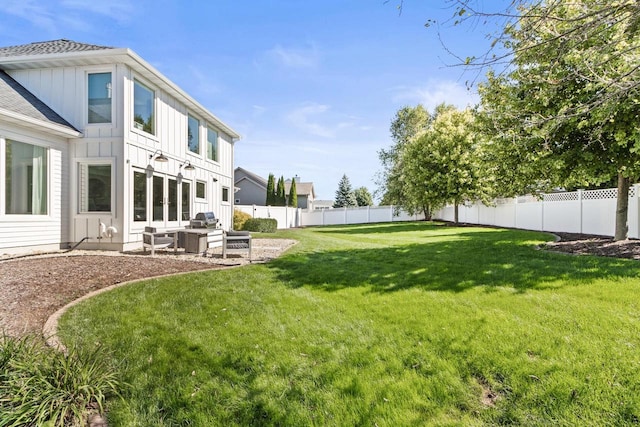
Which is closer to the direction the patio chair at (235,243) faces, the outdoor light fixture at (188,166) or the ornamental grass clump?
the outdoor light fixture

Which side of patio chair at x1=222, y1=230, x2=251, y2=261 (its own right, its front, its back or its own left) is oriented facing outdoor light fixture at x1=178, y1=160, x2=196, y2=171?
front

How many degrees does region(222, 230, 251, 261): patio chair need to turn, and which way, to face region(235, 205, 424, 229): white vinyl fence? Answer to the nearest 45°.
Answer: approximately 45° to its right

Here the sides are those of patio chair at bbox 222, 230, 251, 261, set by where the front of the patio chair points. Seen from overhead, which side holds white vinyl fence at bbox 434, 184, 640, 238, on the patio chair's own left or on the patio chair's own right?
on the patio chair's own right
